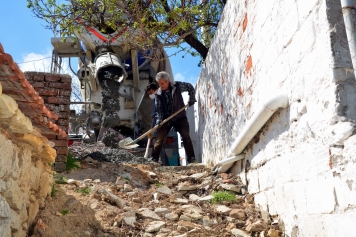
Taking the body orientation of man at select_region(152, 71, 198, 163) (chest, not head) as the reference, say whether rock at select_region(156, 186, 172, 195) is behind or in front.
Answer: in front

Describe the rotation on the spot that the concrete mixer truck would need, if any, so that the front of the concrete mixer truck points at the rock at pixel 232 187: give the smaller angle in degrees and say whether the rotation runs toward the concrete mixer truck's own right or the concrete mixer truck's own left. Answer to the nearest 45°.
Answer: approximately 180°

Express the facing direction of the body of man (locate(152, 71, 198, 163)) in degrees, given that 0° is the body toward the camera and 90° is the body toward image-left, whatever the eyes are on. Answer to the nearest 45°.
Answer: approximately 45°

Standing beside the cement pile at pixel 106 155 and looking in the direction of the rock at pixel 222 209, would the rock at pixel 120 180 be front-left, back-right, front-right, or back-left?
front-right

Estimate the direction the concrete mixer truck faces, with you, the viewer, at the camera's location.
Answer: facing away from the viewer

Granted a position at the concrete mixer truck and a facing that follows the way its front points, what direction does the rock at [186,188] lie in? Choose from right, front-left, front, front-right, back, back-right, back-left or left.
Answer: back

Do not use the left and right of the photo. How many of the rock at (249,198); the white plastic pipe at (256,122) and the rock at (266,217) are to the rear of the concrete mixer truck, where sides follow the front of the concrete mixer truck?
3

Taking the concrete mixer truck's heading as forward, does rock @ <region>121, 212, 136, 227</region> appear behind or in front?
behind

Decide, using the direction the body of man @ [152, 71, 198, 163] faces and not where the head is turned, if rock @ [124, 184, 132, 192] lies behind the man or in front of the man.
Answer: in front

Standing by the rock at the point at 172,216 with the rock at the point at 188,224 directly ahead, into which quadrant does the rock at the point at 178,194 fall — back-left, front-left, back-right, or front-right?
back-left

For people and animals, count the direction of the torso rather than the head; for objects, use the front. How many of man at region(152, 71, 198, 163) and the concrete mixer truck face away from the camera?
1

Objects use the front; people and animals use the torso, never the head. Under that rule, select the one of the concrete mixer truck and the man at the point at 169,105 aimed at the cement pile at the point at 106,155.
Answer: the man

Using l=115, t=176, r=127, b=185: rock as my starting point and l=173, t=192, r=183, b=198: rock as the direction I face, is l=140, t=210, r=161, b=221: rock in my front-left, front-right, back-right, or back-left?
front-right

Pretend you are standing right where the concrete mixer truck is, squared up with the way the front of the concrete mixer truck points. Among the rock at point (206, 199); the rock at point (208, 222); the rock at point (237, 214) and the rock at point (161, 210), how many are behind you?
4

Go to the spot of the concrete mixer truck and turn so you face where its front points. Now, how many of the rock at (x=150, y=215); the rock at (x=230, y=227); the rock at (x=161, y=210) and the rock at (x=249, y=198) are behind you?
4

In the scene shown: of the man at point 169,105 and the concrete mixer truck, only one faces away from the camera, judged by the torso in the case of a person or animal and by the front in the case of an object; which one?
the concrete mixer truck

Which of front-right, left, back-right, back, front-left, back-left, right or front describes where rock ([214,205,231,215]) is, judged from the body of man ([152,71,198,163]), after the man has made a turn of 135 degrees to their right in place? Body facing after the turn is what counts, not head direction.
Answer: back
